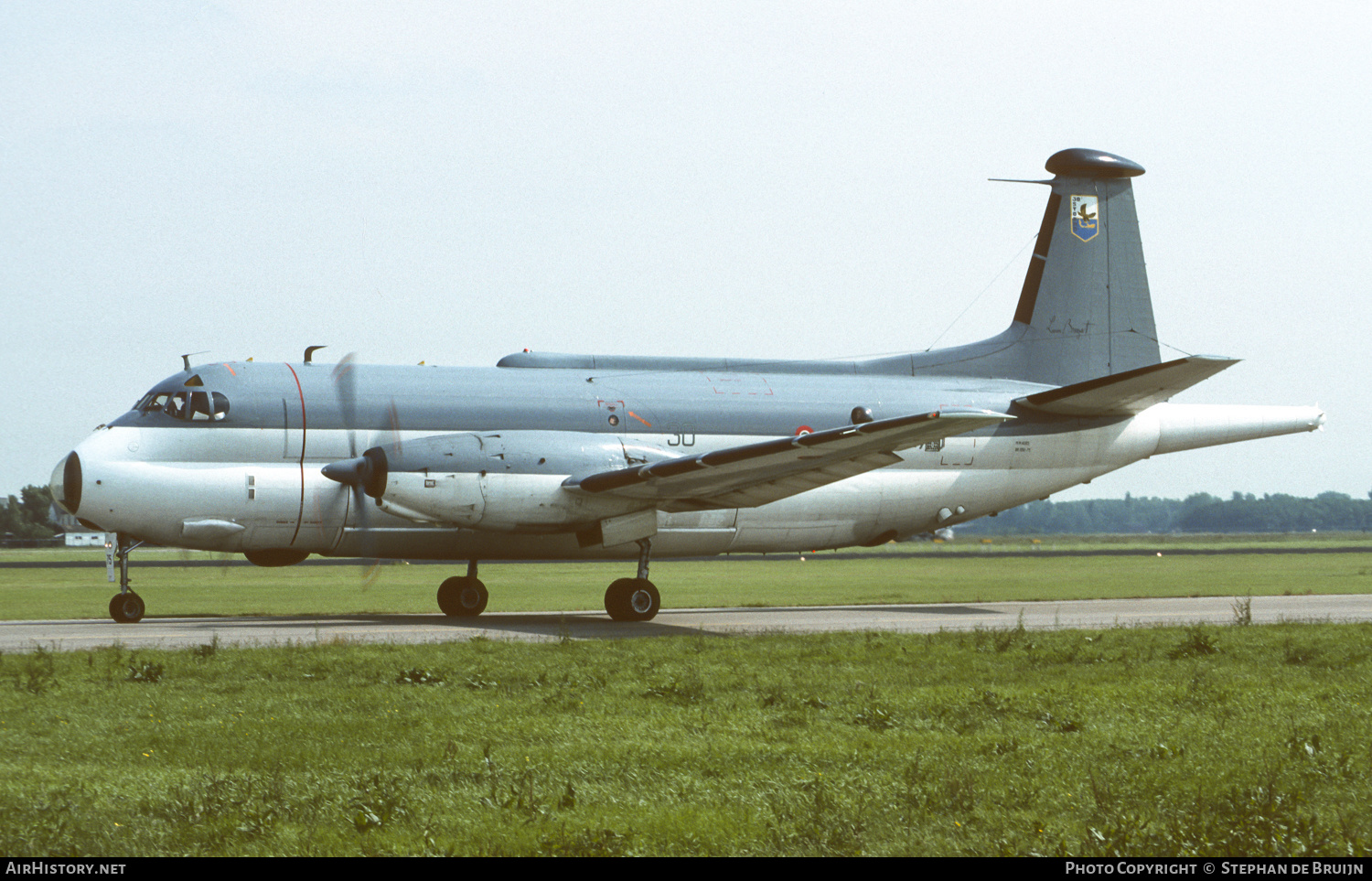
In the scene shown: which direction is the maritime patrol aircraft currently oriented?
to the viewer's left
